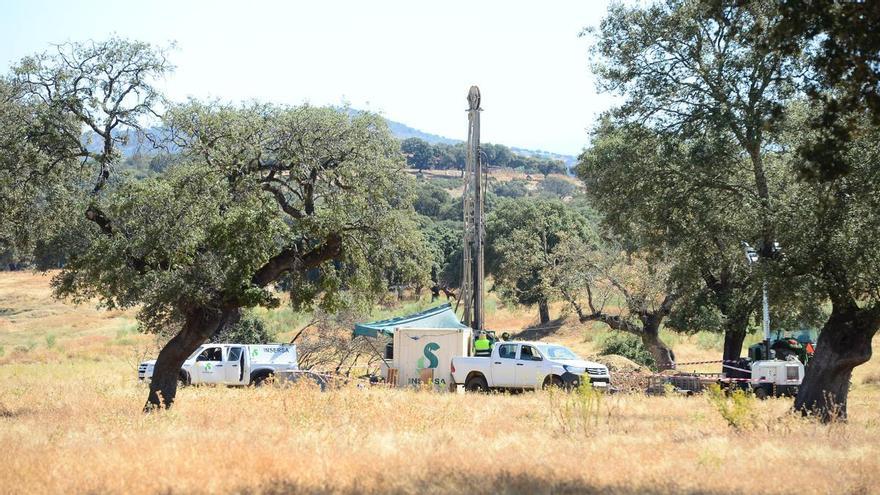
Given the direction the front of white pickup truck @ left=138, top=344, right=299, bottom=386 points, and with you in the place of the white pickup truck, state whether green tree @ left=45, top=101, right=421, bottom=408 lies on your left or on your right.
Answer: on your left

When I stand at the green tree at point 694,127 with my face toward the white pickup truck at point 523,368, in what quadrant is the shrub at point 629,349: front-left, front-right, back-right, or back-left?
front-right

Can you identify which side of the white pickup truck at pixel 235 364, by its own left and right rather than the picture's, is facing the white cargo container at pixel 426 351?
back

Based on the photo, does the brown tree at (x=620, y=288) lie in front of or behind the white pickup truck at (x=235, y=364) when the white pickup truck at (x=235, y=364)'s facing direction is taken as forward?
behind

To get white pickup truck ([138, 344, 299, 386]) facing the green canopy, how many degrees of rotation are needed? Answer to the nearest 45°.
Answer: approximately 180°

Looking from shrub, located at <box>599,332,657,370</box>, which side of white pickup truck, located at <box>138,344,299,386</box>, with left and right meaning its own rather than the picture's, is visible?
back

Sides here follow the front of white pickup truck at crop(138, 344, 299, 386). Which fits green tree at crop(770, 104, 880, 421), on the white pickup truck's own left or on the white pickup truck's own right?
on the white pickup truck's own left

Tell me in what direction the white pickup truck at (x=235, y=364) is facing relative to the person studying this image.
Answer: facing to the left of the viewer

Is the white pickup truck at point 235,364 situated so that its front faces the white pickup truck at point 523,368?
no

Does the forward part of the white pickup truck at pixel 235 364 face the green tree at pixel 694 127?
no

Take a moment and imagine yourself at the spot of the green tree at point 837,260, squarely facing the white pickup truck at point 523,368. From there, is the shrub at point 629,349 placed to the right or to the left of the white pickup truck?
right

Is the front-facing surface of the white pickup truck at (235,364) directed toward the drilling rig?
no
